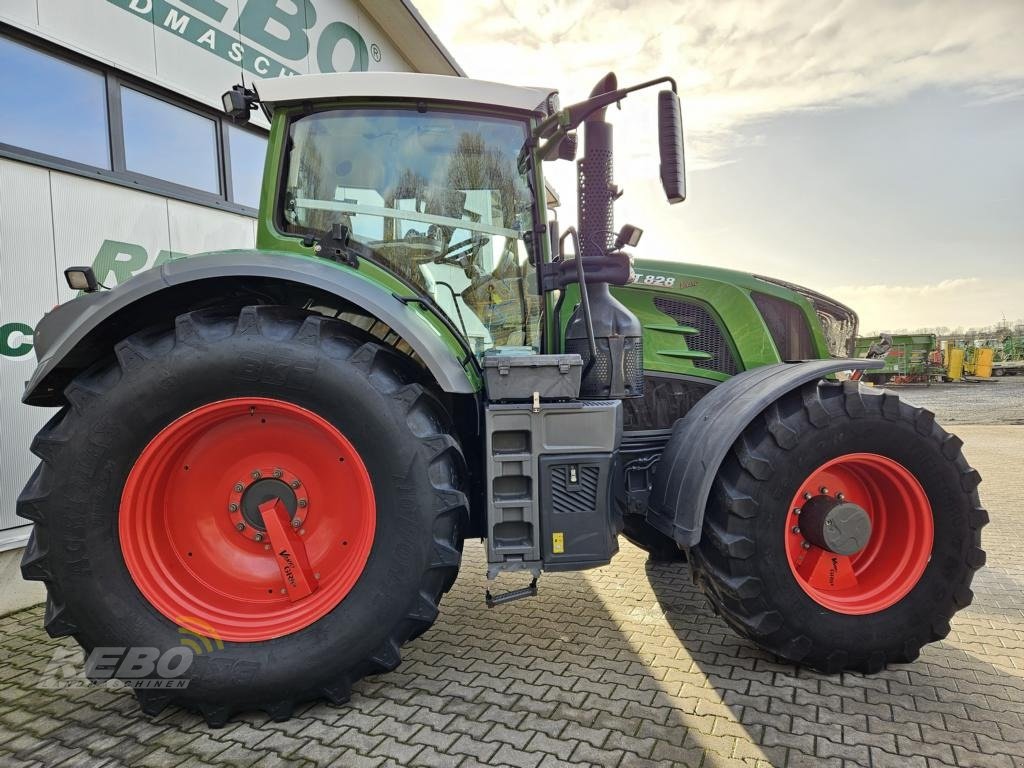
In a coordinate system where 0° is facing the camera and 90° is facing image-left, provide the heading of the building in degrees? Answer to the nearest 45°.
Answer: approximately 315°

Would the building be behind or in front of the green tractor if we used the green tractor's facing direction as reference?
behind

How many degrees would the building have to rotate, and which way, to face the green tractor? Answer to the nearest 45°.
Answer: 0° — it already faces it

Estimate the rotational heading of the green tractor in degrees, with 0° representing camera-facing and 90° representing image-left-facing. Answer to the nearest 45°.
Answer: approximately 270°

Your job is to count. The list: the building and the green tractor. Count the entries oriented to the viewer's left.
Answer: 0
